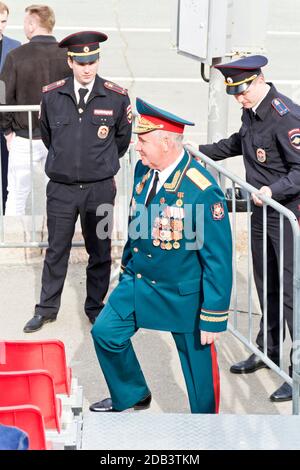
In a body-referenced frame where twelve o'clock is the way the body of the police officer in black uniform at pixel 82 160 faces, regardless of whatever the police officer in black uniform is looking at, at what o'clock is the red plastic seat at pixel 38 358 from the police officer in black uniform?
The red plastic seat is roughly at 12 o'clock from the police officer in black uniform.

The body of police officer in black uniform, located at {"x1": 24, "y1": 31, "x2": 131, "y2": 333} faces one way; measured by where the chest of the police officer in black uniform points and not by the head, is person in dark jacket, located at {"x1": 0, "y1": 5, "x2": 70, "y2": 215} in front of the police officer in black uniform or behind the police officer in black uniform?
behind

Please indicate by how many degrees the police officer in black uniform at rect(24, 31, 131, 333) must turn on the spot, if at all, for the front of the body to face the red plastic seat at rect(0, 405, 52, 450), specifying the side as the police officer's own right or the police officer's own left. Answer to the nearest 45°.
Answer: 0° — they already face it

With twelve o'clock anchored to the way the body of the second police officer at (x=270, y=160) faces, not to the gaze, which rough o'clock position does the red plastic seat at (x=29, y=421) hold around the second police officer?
The red plastic seat is roughly at 11 o'clock from the second police officer.

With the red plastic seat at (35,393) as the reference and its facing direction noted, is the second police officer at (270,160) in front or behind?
behind

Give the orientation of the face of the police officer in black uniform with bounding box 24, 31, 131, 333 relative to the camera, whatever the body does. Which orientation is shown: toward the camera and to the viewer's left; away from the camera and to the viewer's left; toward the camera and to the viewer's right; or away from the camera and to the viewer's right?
toward the camera and to the viewer's right

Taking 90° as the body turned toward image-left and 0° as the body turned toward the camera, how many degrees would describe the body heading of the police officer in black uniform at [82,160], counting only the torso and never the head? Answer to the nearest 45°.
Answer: approximately 0°

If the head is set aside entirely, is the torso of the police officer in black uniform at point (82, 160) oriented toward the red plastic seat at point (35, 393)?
yes

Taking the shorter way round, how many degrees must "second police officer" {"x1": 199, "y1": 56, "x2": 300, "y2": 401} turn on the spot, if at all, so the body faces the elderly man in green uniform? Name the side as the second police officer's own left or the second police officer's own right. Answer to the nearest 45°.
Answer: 0° — they already face them
